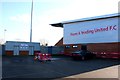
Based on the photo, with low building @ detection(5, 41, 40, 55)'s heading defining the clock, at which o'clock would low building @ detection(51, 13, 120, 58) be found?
low building @ detection(51, 13, 120, 58) is roughly at 10 o'clock from low building @ detection(5, 41, 40, 55).

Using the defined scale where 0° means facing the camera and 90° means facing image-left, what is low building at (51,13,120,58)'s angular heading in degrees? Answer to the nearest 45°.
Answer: approximately 45°

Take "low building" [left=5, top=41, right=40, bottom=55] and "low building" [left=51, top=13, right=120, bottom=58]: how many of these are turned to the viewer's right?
0

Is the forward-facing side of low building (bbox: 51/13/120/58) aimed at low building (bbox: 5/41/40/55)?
no
